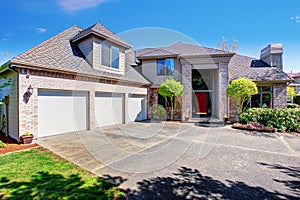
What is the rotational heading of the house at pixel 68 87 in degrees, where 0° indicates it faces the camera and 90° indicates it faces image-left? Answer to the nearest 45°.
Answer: approximately 315°

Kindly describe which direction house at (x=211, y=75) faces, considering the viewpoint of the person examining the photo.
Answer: facing the viewer

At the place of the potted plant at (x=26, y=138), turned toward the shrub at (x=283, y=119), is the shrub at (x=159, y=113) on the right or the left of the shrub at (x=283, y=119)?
left

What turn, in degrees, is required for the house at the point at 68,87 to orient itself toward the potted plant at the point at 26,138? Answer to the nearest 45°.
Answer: approximately 90° to its right
